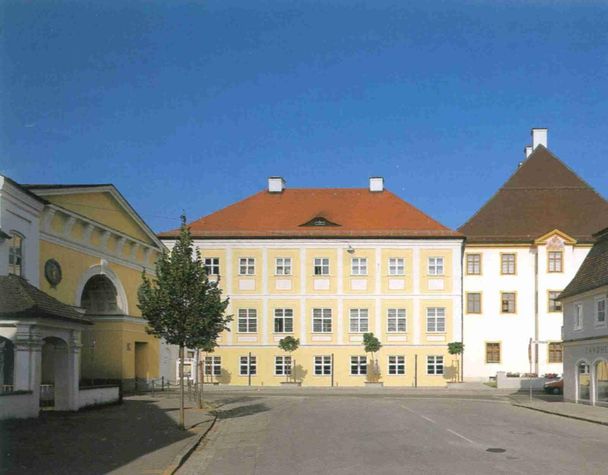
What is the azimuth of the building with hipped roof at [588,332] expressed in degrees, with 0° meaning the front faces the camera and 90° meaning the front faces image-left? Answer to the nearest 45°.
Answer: approximately 45°

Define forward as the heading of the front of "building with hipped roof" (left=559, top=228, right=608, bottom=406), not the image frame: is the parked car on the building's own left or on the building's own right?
on the building's own right
